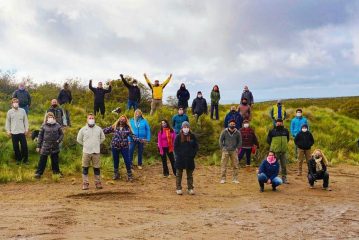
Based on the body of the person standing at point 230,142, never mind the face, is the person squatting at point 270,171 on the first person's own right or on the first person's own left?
on the first person's own left

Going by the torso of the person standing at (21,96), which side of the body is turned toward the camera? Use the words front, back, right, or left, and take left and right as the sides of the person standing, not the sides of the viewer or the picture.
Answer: front

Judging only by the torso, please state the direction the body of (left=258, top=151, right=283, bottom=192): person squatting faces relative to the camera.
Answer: toward the camera

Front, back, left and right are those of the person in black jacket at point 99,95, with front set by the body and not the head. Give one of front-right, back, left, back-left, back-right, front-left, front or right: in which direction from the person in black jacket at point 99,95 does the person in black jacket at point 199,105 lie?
left

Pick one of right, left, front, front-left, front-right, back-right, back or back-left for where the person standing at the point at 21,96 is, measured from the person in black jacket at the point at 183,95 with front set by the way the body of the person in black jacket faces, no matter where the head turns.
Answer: front-right

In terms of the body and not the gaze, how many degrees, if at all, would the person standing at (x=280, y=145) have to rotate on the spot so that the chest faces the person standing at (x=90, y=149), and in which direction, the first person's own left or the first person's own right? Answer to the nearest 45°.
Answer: approximately 45° to the first person's own right

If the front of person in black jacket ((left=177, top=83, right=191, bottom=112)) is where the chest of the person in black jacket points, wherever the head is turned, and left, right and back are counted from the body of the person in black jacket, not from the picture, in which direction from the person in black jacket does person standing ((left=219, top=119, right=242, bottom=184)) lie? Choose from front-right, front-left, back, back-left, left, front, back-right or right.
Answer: front

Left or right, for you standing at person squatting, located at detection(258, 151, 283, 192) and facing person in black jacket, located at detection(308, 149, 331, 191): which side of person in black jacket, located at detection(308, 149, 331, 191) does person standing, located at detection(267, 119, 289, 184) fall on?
left

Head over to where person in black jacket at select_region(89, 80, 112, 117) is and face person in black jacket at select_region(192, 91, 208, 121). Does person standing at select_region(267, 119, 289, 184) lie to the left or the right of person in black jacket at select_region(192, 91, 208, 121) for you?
right

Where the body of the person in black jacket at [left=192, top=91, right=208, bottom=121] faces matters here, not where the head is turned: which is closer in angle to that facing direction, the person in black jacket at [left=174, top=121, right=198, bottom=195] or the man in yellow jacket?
the person in black jacket

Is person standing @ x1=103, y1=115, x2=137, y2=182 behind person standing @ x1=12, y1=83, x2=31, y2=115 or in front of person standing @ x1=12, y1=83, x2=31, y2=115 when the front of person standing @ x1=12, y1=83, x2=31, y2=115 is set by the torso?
in front

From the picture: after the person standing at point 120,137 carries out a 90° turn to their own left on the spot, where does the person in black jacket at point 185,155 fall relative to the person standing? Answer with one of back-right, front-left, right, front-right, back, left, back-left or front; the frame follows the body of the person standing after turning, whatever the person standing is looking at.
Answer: front-right

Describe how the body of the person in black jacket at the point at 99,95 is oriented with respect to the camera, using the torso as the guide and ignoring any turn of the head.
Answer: toward the camera

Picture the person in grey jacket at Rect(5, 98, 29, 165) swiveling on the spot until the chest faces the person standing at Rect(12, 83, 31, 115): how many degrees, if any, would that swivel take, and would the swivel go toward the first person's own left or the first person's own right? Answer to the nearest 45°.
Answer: approximately 180°

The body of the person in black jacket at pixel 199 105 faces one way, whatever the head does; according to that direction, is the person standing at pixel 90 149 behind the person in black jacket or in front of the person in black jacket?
in front

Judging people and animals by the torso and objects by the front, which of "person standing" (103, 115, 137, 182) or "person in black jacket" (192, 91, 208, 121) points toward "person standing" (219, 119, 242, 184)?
the person in black jacket

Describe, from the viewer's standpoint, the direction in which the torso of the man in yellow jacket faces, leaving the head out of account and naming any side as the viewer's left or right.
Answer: facing the viewer
